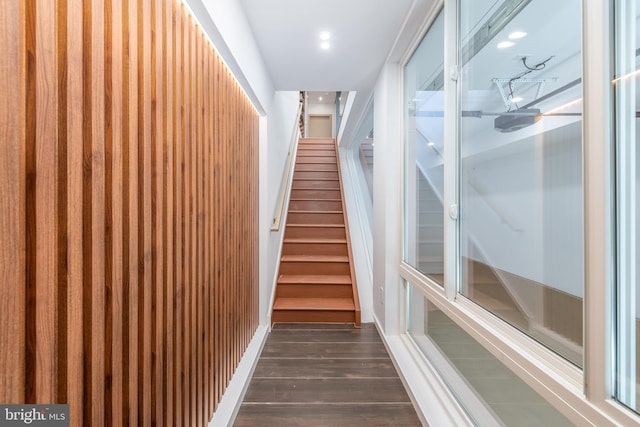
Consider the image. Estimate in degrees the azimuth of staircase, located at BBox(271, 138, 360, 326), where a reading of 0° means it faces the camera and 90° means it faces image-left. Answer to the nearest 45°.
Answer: approximately 0°

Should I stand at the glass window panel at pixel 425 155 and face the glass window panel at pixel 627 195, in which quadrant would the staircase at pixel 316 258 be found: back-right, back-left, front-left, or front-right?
back-right
